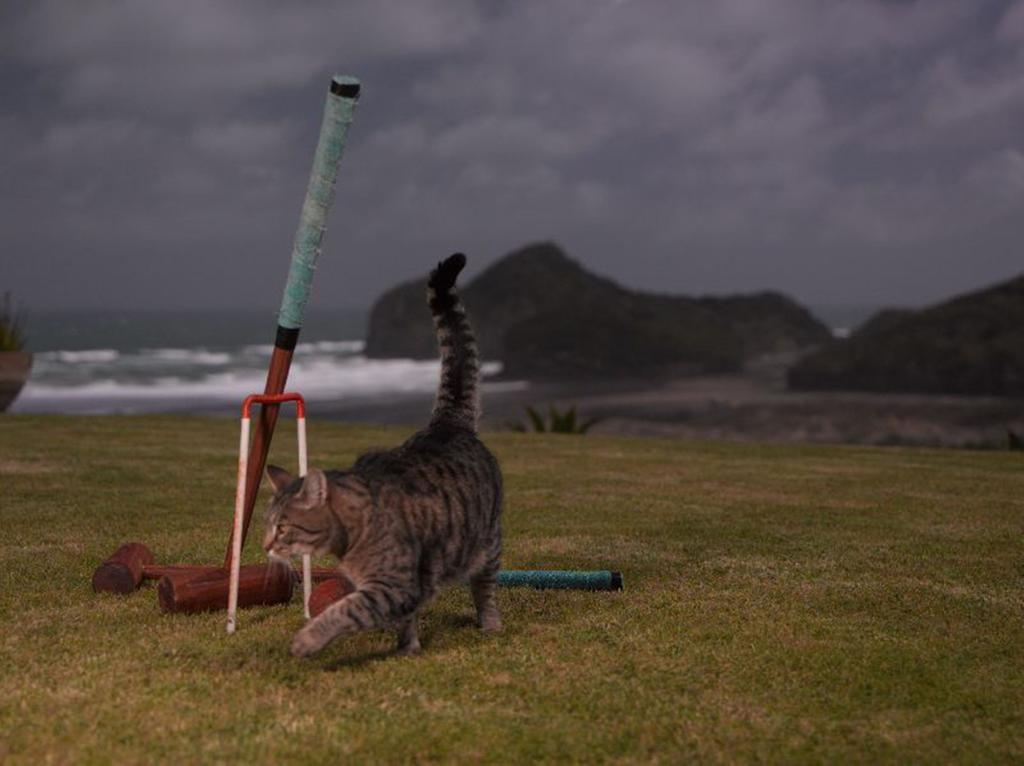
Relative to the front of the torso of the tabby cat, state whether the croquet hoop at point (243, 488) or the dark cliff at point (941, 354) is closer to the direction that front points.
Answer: the croquet hoop

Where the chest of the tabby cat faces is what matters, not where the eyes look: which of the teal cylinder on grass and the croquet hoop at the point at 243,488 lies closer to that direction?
the croquet hoop

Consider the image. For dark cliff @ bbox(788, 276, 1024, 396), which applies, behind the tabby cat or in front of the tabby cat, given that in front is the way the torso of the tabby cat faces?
behind

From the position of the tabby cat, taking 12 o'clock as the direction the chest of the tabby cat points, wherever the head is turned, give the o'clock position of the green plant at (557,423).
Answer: The green plant is roughly at 5 o'clock from the tabby cat.

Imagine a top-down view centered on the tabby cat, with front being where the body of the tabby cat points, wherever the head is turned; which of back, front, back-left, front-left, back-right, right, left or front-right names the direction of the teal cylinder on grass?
back

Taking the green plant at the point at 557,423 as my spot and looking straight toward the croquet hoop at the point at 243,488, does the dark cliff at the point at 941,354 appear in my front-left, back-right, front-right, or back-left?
back-left

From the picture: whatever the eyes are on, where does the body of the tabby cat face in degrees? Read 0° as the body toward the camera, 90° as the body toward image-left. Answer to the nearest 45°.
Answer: approximately 45°
